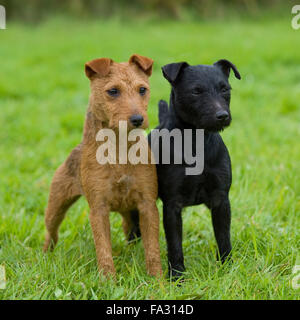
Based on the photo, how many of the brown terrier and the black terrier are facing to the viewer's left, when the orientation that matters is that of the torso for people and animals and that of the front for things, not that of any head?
0

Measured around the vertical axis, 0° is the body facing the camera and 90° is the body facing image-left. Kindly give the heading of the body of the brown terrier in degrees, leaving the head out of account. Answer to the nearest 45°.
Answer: approximately 315°

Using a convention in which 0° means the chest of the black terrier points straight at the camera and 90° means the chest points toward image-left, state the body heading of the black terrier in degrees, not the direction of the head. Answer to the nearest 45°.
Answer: approximately 315°
